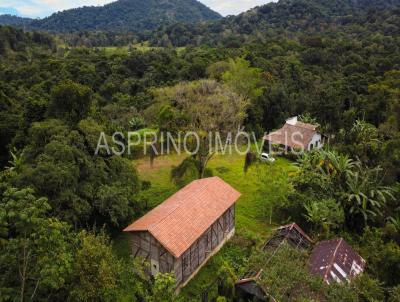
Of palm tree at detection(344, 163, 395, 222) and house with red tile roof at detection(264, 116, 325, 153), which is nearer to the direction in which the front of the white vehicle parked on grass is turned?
the palm tree

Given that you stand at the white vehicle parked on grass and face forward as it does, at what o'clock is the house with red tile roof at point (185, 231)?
The house with red tile roof is roughly at 2 o'clock from the white vehicle parked on grass.

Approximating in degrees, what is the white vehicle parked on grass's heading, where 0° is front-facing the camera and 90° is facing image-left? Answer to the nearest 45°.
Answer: approximately 315°

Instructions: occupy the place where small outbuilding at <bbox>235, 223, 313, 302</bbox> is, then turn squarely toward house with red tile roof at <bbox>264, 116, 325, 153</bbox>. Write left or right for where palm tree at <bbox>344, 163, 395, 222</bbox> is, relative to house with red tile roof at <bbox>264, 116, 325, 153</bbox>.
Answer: right

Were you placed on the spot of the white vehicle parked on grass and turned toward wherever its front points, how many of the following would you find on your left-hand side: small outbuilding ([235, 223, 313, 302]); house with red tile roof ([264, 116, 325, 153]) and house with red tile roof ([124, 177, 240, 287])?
1

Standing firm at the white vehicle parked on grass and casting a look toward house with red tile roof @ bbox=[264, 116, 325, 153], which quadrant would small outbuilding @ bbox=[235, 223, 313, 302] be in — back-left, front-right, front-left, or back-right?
back-right

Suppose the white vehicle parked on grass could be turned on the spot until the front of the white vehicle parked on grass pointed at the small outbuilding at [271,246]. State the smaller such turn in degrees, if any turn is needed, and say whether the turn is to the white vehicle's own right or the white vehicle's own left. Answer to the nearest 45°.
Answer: approximately 45° to the white vehicle's own right

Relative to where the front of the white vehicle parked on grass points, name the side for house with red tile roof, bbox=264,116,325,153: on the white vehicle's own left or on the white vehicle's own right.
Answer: on the white vehicle's own left

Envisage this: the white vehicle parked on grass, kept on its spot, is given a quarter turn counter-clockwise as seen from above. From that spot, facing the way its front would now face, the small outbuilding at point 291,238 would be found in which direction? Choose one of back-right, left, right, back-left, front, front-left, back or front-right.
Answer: back-right
